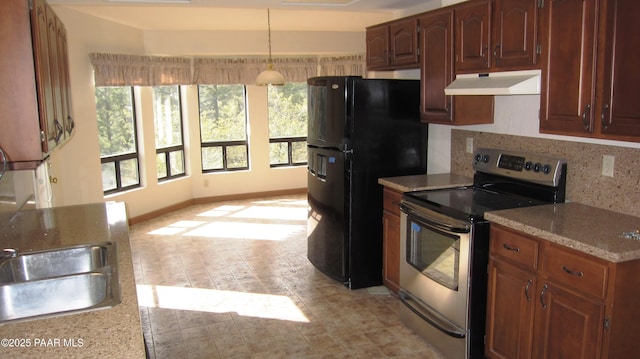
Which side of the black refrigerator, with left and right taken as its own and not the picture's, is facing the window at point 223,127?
right

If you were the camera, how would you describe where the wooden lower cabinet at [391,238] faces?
facing the viewer and to the left of the viewer

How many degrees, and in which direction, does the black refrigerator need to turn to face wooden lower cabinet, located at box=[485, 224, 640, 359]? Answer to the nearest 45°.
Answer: approximately 90° to its left

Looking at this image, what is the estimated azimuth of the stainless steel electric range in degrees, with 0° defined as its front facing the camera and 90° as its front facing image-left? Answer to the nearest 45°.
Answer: approximately 45°

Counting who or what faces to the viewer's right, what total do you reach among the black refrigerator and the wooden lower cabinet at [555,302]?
0

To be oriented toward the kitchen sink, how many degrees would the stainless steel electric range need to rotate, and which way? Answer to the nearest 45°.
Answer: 0° — it already faces it

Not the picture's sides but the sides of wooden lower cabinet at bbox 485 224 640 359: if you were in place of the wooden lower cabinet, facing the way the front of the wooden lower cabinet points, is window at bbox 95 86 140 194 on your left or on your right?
on your right

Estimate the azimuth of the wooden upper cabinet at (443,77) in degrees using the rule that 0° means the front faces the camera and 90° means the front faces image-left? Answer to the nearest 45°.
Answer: approximately 45°

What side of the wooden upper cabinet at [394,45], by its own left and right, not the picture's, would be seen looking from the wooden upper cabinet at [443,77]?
left

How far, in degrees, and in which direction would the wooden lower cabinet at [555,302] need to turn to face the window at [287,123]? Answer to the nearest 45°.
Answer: approximately 90° to its right
